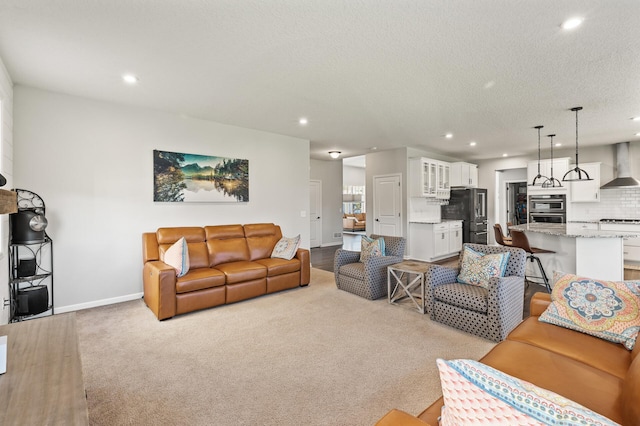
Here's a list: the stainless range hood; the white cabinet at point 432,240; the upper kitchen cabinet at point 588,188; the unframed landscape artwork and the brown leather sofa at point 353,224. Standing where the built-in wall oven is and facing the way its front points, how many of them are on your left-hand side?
2

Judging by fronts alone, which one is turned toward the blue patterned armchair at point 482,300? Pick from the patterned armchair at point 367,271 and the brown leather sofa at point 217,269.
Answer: the brown leather sofa

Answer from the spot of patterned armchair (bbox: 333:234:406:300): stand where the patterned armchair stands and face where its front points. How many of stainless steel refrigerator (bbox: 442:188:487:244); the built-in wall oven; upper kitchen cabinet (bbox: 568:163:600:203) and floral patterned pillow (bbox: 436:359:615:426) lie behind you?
3

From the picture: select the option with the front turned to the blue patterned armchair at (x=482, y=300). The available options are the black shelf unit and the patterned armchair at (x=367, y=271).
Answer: the black shelf unit

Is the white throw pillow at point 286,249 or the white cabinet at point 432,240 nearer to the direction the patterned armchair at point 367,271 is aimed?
the white throw pillow

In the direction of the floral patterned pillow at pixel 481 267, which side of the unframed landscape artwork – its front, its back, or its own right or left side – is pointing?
front

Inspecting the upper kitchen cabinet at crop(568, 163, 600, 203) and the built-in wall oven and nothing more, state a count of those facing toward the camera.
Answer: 2

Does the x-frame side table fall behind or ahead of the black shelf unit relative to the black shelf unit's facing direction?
ahead

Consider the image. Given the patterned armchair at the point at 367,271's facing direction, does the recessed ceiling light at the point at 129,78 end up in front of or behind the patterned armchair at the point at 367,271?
in front

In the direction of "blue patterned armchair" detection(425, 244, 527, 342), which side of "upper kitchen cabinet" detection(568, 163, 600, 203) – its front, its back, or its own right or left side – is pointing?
front

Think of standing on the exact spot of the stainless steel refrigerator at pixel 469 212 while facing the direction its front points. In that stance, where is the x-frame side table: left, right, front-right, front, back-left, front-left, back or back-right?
front-right

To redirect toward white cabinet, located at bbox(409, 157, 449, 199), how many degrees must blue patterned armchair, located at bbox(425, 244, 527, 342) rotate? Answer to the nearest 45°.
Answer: approximately 135° to its right

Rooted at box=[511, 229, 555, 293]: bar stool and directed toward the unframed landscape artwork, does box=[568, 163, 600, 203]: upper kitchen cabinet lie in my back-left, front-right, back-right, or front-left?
back-right

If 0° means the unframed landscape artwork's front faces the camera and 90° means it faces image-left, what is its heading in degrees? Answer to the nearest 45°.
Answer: approximately 315°
